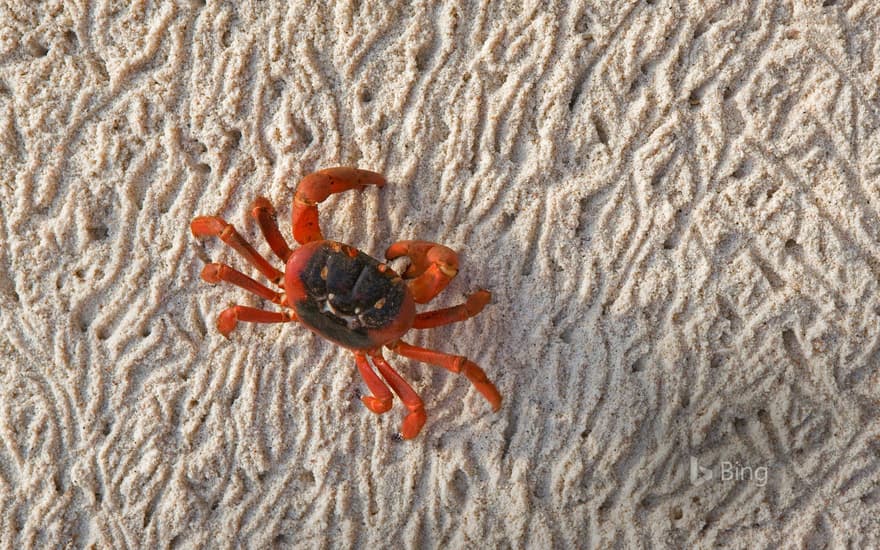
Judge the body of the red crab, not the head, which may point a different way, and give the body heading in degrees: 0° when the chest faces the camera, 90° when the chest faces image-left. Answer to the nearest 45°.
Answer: approximately 225°
